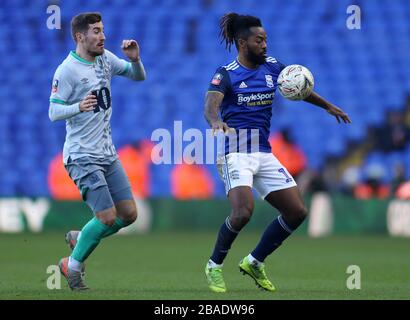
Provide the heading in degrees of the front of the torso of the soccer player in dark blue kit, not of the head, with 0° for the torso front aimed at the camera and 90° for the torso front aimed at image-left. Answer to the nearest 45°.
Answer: approximately 315°

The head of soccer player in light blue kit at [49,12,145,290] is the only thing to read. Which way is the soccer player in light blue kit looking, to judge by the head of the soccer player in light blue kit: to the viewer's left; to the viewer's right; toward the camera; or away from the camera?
to the viewer's right

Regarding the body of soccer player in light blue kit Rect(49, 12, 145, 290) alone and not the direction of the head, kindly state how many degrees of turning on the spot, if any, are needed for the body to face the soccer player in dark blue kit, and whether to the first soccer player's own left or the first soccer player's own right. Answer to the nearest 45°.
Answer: approximately 45° to the first soccer player's own left

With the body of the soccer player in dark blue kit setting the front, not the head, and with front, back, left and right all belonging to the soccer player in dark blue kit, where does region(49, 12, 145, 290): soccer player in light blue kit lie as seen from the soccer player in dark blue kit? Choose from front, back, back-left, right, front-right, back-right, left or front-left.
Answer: back-right

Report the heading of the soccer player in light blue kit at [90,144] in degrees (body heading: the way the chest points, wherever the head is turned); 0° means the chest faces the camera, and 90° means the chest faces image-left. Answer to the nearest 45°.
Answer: approximately 315°
